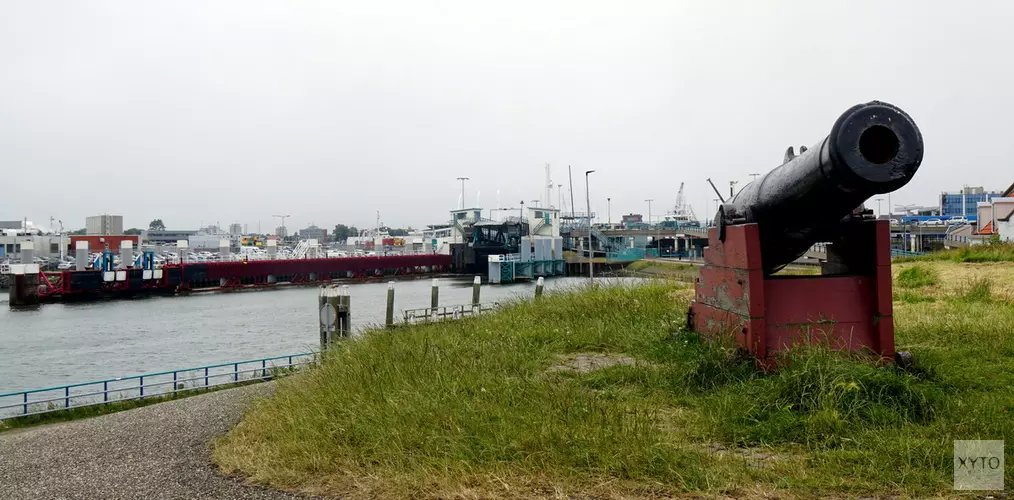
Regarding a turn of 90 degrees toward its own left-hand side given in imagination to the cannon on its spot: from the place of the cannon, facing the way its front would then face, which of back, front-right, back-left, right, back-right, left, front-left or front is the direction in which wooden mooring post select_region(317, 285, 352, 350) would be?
left

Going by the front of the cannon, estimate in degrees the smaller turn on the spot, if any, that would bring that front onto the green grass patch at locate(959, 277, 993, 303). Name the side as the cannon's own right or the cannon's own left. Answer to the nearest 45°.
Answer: approximately 135° to the cannon's own left

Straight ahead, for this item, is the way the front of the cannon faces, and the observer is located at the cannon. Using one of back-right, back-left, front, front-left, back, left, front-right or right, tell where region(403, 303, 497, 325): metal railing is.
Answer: back

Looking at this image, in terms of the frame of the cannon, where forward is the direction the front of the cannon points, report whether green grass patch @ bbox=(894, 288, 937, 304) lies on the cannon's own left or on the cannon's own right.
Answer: on the cannon's own left

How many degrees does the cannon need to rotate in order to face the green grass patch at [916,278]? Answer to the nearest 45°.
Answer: approximately 135° to its left

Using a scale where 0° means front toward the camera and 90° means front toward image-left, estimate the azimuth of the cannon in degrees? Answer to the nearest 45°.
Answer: approximately 315°

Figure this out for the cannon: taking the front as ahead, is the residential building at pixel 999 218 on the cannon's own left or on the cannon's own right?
on the cannon's own left

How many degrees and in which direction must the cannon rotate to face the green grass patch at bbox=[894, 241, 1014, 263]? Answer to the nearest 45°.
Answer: approximately 135° to its left
